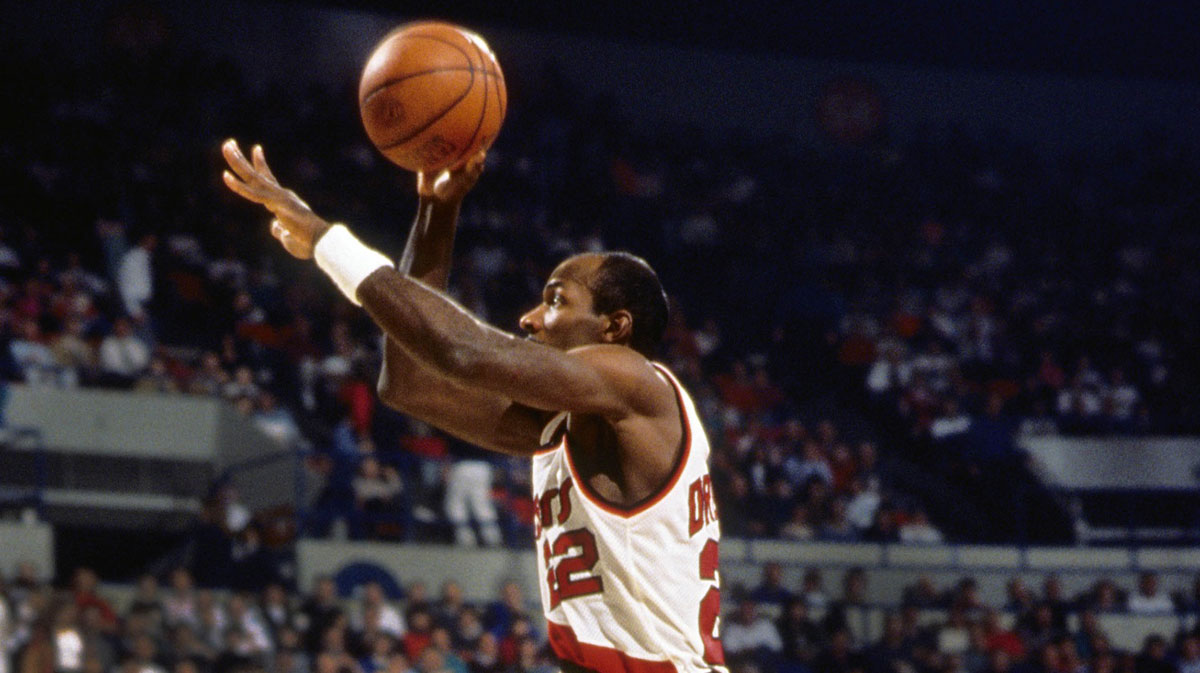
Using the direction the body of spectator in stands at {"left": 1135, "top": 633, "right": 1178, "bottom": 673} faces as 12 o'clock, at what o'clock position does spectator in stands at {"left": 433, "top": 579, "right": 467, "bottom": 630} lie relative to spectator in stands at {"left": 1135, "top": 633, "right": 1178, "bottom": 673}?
spectator in stands at {"left": 433, "top": 579, "right": 467, "bottom": 630} is roughly at 2 o'clock from spectator in stands at {"left": 1135, "top": 633, "right": 1178, "bottom": 673}.

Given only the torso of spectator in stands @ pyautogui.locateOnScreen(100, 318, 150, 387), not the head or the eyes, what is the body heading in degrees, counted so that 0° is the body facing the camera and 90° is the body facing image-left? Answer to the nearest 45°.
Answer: approximately 0°

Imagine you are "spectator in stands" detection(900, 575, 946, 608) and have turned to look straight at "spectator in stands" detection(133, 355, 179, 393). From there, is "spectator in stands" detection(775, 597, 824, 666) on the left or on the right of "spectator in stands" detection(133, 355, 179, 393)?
left

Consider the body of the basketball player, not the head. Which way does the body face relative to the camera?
to the viewer's left

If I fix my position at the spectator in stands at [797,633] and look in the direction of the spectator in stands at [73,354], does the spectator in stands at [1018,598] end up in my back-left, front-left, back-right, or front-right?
back-right

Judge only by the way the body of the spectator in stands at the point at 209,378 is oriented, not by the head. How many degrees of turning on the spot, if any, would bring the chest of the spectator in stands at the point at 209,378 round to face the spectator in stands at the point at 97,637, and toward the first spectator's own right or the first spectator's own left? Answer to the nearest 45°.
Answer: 0° — they already face them

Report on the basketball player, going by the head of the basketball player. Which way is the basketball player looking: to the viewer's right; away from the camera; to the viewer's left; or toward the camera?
to the viewer's left
